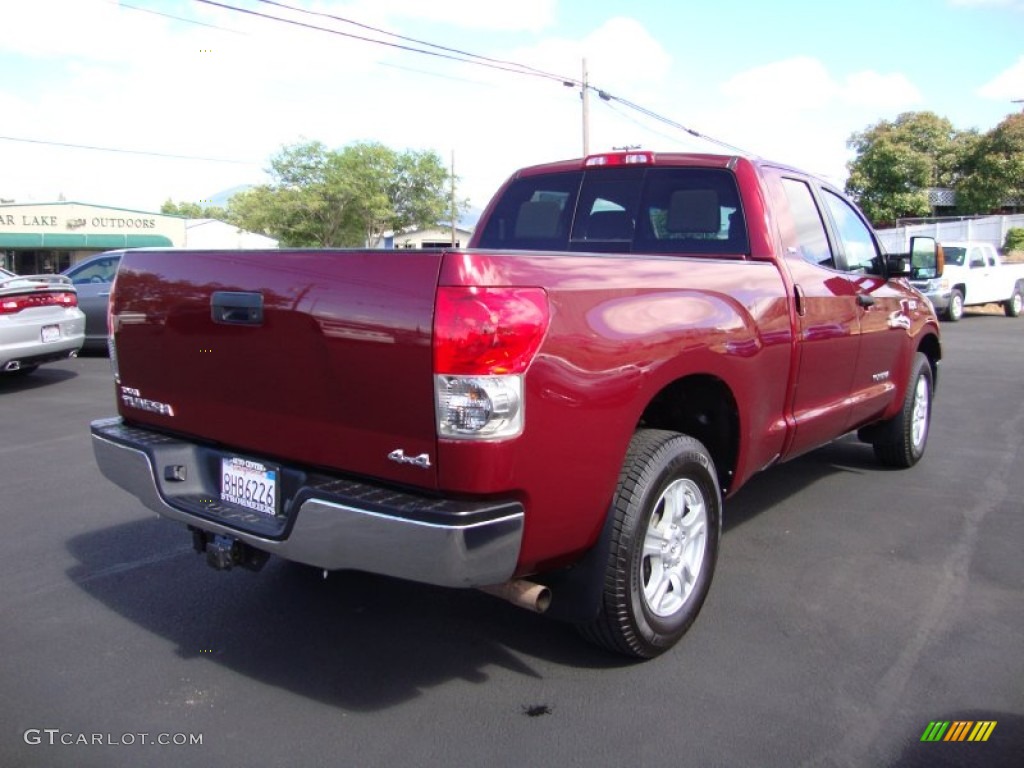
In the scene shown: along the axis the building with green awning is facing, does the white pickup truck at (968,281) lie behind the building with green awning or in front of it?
in front

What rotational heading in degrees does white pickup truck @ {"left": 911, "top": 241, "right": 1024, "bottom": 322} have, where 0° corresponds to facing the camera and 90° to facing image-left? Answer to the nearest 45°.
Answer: approximately 45°

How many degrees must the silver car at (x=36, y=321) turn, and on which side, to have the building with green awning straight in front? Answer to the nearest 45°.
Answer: approximately 45° to its right

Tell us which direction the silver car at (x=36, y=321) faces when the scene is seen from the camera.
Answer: facing away from the viewer and to the left of the viewer

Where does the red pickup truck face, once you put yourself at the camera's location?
facing away from the viewer and to the right of the viewer

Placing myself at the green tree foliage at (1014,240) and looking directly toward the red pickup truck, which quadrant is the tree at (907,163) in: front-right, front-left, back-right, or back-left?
back-right

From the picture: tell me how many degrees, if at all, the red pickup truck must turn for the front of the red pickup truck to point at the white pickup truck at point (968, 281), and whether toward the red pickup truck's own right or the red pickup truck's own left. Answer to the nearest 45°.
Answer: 0° — it already faces it

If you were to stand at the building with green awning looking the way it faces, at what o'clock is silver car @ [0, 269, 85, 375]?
The silver car is roughly at 12 o'clock from the building with green awning.

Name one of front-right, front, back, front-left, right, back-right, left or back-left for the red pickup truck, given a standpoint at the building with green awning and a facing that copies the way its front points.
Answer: front

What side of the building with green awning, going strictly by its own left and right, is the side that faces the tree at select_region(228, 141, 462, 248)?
left

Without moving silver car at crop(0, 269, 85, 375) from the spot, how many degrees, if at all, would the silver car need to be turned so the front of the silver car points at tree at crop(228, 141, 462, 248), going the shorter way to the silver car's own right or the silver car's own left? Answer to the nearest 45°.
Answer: approximately 45° to the silver car's own right

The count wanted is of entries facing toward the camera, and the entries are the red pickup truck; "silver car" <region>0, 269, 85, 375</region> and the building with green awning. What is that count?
1

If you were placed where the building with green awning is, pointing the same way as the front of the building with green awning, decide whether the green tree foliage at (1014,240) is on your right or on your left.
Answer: on your left

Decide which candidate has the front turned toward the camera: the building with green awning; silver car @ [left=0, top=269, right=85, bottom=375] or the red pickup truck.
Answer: the building with green awning

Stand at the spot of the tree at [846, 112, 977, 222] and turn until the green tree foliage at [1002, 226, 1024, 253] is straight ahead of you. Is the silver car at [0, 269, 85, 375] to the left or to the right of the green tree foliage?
right

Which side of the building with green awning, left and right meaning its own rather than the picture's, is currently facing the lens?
front
